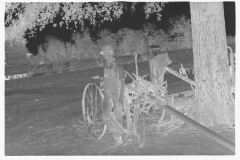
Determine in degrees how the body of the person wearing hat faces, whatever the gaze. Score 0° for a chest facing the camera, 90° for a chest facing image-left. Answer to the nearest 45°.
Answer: approximately 45°

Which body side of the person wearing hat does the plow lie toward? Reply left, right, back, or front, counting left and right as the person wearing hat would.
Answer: back

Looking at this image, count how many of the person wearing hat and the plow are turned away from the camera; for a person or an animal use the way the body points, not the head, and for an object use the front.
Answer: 0

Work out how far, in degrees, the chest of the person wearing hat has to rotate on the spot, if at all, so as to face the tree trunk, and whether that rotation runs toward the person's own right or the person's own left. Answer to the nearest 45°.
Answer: approximately 135° to the person's own left

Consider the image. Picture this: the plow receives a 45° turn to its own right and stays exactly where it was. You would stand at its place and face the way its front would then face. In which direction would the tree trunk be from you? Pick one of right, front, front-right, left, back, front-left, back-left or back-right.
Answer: left

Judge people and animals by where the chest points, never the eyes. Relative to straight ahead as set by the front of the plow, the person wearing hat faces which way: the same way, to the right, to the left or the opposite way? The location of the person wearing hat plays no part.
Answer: to the right
